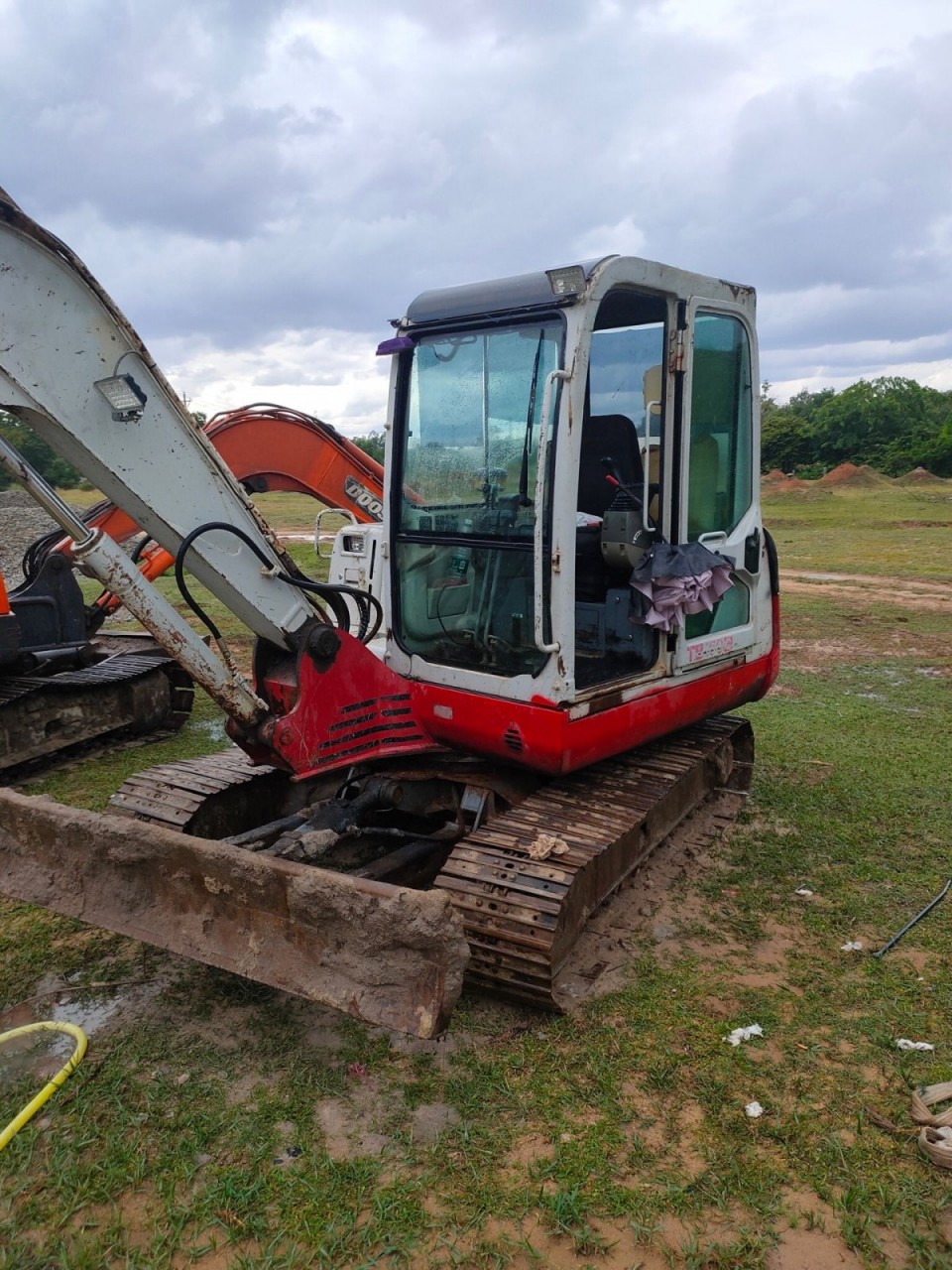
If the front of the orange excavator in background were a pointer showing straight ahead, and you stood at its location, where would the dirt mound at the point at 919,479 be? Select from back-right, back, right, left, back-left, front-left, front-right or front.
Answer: front-left

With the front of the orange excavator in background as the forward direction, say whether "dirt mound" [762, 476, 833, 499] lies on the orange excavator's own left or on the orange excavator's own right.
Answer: on the orange excavator's own left

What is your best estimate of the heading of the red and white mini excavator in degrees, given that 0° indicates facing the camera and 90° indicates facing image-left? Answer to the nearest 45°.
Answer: approximately 45°

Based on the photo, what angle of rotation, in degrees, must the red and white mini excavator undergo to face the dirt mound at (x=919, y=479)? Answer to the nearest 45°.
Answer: approximately 180°

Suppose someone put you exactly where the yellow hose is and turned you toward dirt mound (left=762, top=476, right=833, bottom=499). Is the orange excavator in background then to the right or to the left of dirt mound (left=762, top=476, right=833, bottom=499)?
left

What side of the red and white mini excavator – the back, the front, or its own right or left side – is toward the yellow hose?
front

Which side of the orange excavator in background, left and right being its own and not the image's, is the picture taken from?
right

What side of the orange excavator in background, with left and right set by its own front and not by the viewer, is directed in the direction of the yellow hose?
right

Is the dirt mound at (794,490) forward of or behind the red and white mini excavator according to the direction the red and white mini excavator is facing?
behind

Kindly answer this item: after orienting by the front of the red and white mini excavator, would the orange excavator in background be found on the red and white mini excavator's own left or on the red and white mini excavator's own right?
on the red and white mini excavator's own right
